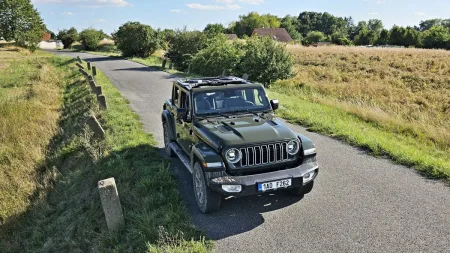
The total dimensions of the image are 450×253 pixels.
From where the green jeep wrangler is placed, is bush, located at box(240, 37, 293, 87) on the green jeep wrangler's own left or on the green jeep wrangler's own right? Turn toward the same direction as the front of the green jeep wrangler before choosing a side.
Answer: on the green jeep wrangler's own left

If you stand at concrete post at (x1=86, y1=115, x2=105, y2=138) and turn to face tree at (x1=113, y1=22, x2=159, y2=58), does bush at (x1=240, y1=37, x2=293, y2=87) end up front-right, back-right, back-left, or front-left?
front-right

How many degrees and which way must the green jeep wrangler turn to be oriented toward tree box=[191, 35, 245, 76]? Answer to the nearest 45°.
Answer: approximately 135° to its left

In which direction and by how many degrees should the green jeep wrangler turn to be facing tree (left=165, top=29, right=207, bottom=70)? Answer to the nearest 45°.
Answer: approximately 135° to its left

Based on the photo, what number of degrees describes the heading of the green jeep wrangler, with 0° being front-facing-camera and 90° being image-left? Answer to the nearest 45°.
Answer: approximately 315°

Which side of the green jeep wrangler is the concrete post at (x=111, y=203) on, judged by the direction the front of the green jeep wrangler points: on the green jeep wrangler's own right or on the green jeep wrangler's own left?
on the green jeep wrangler's own right

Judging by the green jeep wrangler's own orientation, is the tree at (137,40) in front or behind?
behind

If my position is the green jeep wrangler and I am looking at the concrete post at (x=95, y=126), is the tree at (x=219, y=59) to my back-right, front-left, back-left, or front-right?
front-right

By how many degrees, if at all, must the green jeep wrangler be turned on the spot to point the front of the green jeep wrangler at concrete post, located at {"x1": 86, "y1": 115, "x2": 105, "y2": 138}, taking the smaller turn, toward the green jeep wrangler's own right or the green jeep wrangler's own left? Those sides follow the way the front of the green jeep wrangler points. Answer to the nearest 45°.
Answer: approximately 180°
